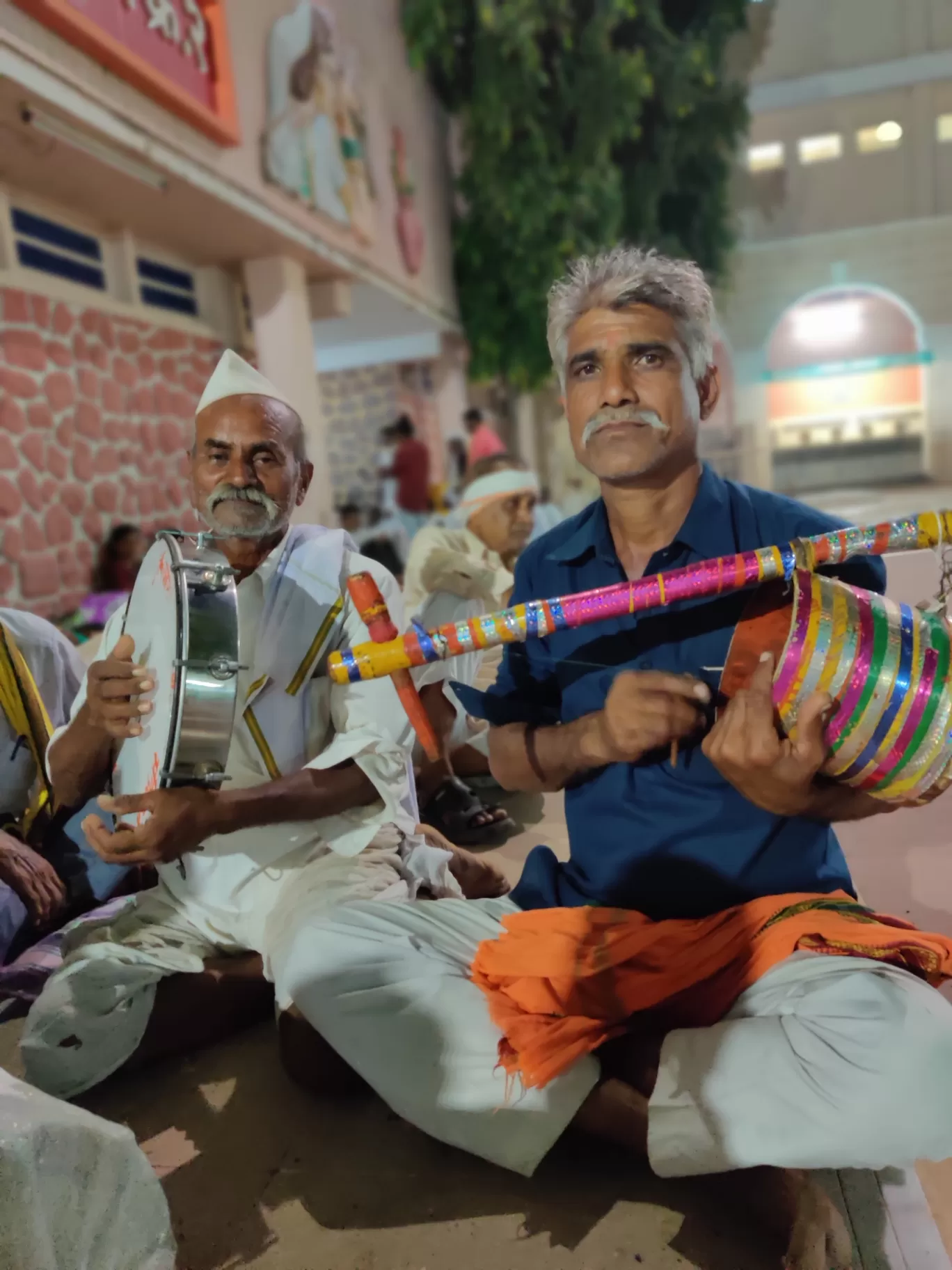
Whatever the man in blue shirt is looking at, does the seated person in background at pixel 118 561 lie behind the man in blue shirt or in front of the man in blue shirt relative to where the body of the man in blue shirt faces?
behind

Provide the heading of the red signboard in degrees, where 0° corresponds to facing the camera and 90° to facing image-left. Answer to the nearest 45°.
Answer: approximately 315°

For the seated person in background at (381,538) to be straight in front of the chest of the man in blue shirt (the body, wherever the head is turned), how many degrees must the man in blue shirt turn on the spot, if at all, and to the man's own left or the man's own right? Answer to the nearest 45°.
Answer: approximately 180°

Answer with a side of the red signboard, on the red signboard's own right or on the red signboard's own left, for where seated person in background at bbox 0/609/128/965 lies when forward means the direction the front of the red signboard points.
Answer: on the red signboard's own right

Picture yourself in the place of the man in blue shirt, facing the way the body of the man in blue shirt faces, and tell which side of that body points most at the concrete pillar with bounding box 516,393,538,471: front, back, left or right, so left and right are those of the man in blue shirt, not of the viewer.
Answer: back

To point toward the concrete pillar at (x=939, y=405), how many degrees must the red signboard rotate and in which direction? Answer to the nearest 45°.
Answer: approximately 90° to its left

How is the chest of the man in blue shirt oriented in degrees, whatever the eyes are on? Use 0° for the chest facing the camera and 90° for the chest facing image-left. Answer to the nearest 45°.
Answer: approximately 0°

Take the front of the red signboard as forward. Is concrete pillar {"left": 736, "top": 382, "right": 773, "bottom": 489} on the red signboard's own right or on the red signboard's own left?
on the red signboard's own left
